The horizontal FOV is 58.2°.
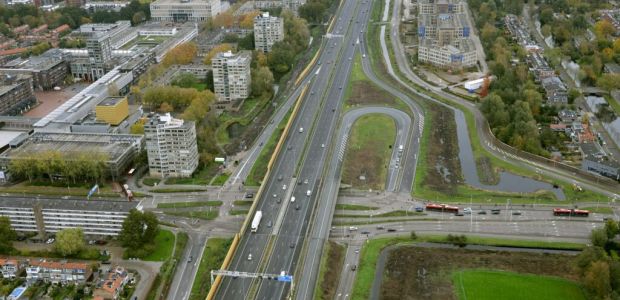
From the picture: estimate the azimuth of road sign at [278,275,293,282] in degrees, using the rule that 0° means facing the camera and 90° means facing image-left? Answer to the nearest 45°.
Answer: approximately 0°

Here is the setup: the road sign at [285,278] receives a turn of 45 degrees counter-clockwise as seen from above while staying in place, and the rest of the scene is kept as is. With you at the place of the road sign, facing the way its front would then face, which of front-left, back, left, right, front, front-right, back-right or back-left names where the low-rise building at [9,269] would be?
back-right

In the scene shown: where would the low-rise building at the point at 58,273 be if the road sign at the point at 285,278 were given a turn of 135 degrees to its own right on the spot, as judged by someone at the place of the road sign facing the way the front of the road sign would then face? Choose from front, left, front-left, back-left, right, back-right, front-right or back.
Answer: front-left

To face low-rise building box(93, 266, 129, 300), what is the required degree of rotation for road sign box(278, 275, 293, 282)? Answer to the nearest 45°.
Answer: approximately 90° to its right

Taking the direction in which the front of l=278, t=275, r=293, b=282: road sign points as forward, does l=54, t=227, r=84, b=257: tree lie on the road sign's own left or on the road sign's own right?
on the road sign's own right

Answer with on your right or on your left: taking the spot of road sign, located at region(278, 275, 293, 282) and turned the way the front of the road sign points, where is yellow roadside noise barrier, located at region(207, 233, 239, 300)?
on your right

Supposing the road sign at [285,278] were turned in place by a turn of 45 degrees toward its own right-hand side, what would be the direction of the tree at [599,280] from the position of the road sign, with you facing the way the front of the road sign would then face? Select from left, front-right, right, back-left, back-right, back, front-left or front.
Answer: back-left
